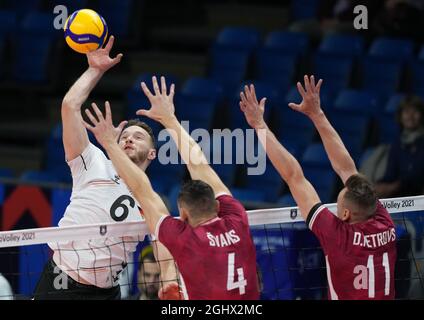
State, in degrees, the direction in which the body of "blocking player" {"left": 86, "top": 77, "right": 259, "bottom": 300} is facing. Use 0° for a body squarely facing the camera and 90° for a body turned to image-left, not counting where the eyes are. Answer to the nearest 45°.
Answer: approximately 135°

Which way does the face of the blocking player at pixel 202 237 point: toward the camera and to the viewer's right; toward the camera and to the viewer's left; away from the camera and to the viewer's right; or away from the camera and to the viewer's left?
away from the camera and to the viewer's left

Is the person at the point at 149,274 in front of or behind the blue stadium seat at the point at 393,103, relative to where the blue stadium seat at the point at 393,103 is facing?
in front

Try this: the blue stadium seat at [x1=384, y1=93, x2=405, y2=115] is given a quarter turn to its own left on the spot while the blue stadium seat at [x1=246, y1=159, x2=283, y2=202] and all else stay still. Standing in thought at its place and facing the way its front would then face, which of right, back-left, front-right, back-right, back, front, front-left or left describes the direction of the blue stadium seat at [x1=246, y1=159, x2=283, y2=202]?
back-right

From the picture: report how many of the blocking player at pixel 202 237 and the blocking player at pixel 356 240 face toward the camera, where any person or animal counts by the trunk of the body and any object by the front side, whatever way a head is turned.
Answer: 0

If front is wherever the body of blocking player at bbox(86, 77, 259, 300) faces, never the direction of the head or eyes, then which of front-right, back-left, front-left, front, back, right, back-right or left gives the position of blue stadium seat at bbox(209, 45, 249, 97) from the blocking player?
front-right

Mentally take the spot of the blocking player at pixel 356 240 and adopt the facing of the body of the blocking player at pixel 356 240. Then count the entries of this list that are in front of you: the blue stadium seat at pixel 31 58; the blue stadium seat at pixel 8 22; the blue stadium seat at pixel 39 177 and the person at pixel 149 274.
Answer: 4

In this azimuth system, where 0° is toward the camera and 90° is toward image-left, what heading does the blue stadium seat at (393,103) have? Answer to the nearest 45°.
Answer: approximately 45°

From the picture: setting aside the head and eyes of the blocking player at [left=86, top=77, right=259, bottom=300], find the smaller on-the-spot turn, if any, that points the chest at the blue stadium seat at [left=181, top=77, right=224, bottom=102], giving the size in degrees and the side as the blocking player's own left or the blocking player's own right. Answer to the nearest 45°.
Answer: approximately 45° to the blocking player's own right

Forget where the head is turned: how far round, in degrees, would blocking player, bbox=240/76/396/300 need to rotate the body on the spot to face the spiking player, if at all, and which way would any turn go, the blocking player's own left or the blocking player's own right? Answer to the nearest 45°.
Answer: approximately 45° to the blocking player's own left

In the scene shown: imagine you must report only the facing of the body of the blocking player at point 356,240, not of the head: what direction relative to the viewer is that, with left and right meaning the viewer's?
facing away from the viewer and to the left of the viewer
